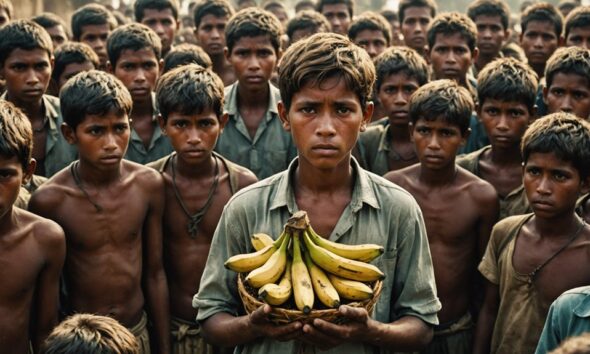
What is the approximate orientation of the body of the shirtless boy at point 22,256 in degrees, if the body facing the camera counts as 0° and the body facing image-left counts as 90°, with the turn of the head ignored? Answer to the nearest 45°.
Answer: approximately 0°

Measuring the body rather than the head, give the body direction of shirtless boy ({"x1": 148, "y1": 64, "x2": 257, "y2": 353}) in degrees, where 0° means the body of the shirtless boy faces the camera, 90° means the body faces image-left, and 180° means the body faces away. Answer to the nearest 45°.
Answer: approximately 0°

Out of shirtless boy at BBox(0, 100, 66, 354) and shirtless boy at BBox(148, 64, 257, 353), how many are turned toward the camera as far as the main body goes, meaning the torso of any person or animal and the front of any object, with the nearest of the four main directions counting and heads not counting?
2

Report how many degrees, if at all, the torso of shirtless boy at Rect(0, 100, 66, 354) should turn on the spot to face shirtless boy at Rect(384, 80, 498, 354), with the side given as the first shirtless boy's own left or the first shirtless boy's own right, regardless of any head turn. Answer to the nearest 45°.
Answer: approximately 90° to the first shirtless boy's own left

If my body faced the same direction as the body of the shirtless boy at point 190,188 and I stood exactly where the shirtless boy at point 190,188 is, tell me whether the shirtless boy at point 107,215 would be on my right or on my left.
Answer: on my right

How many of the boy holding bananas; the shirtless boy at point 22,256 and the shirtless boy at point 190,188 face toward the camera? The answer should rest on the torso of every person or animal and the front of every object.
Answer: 3

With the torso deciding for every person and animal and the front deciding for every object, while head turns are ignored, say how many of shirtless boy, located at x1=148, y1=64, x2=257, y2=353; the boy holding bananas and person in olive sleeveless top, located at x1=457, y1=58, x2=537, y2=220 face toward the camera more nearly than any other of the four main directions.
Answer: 3

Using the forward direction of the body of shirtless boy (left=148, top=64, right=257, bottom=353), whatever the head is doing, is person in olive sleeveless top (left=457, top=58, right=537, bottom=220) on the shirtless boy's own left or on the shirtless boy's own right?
on the shirtless boy's own left
